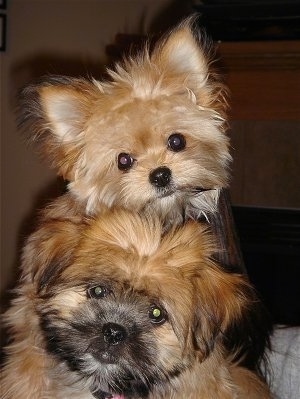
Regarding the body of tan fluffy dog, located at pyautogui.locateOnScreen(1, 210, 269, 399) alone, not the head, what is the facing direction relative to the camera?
toward the camera
